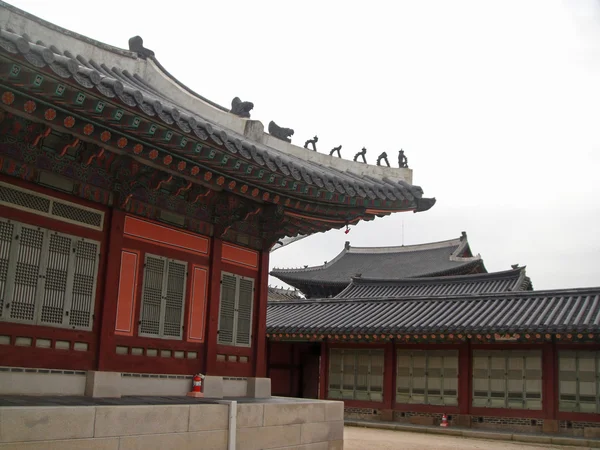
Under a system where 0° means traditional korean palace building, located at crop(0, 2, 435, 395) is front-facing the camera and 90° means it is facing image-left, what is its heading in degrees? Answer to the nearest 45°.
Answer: approximately 315°

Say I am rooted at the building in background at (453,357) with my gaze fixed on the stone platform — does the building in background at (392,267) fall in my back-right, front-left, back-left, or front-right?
back-right

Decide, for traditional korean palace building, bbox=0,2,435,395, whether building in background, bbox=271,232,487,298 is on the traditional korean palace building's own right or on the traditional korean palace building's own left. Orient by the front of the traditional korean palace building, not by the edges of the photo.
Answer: on the traditional korean palace building's own left

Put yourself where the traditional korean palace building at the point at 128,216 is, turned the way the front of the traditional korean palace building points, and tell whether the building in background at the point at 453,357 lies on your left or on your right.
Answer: on your left
